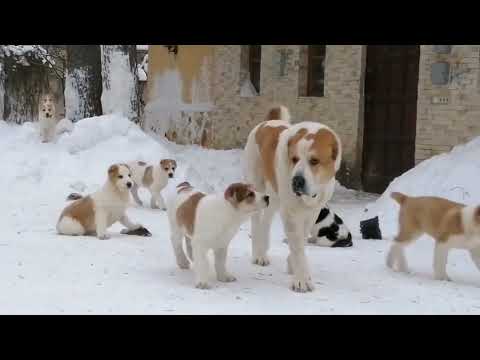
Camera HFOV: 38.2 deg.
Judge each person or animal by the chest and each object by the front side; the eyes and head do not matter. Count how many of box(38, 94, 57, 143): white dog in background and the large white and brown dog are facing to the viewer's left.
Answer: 0

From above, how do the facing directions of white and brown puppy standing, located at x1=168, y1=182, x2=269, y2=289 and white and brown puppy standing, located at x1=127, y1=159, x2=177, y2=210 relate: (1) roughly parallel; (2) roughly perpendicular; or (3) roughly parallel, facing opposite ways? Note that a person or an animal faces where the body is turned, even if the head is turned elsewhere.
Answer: roughly parallel

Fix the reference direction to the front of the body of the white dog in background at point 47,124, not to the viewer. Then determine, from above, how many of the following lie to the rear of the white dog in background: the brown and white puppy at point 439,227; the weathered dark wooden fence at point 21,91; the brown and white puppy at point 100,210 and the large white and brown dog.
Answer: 1

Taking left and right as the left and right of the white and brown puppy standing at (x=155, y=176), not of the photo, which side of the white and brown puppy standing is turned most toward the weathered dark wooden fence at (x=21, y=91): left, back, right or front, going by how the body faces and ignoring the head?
back

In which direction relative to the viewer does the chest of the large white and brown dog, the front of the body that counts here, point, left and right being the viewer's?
facing the viewer and to the right of the viewer

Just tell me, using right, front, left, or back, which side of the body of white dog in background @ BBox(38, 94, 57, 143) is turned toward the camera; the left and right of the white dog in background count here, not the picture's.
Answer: front

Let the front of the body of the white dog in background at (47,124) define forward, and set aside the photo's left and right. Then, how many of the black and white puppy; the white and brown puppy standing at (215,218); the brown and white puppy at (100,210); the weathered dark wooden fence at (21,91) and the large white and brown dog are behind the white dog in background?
1

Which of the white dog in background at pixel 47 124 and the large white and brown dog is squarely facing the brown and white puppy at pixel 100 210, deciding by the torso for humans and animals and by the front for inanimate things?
the white dog in background

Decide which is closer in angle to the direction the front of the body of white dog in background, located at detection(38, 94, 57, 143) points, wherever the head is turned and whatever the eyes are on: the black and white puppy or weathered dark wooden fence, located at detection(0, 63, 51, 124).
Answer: the black and white puppy

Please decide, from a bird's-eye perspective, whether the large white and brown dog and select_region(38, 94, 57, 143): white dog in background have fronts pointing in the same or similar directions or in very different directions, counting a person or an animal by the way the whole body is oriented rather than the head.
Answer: same or similar directions

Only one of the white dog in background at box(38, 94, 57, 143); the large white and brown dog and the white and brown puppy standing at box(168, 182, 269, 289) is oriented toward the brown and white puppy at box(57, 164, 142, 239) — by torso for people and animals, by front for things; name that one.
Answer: the white dog in background

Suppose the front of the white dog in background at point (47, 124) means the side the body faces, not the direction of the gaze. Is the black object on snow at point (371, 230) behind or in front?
in front

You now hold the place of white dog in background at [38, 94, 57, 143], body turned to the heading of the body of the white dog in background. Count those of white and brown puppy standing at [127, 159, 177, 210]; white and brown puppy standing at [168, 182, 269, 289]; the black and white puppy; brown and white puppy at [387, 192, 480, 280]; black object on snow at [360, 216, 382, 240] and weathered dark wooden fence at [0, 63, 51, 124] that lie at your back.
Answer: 1

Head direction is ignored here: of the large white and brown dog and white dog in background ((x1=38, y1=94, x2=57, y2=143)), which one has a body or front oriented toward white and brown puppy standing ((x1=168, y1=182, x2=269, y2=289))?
the white dog in background
